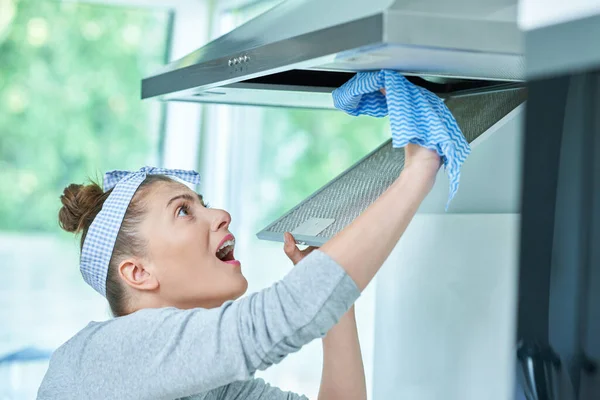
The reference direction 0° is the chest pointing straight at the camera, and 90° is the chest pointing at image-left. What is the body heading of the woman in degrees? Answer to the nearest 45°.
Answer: approximately 270°

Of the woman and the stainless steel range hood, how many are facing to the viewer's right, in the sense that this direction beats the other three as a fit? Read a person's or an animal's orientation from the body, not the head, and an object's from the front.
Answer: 1

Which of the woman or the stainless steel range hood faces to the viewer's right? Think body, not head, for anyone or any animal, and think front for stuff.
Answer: the woman

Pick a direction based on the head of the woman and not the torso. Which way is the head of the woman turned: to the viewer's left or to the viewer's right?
to the viewer's right
